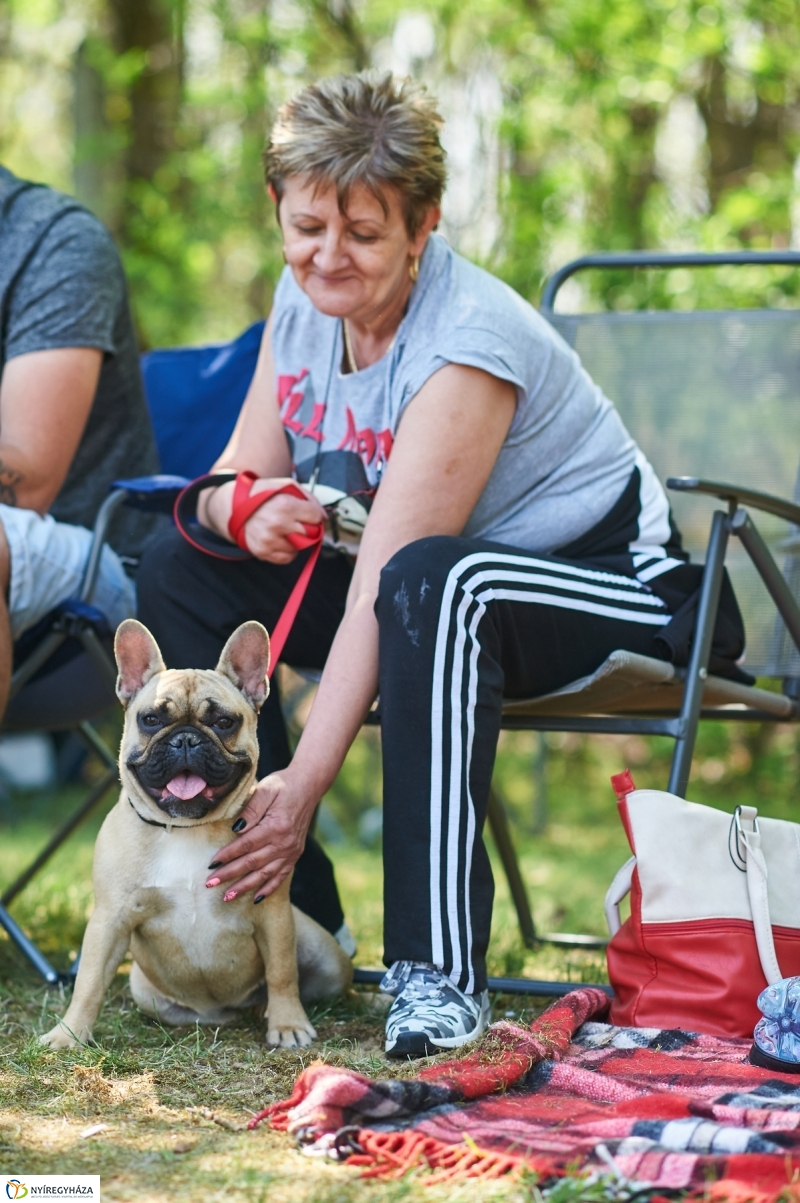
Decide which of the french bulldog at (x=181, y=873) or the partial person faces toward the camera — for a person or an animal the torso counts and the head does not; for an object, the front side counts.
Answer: the french bulldog

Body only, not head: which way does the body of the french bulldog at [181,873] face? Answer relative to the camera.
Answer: toward the camera

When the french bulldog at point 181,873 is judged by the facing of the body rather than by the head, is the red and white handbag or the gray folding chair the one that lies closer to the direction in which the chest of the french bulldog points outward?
the red and white handbag

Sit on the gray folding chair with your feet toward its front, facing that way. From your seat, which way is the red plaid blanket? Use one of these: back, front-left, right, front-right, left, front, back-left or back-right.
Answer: front-left

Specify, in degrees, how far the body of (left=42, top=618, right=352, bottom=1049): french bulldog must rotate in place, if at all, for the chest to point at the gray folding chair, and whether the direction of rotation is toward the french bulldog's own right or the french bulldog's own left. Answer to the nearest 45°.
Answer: approximately 135° to the french bulldog's own left

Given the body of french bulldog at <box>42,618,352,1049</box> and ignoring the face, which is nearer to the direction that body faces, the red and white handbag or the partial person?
the red and white handbag

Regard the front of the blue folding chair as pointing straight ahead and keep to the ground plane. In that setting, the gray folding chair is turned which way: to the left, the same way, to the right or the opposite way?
the same way

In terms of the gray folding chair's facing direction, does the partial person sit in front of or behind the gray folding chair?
in front

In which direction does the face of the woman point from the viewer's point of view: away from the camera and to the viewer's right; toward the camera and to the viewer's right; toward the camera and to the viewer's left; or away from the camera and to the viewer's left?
toward the camera and to the viewer's left

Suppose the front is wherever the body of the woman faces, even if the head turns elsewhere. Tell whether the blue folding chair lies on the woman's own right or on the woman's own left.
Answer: on the woman's own right

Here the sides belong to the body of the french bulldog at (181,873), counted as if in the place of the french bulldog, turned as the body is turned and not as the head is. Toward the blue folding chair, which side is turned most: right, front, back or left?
back

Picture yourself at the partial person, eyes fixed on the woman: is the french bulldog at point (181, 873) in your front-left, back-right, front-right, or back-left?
front-right

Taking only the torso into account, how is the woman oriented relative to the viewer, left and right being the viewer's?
facing the viewer and to the left of the viewer
